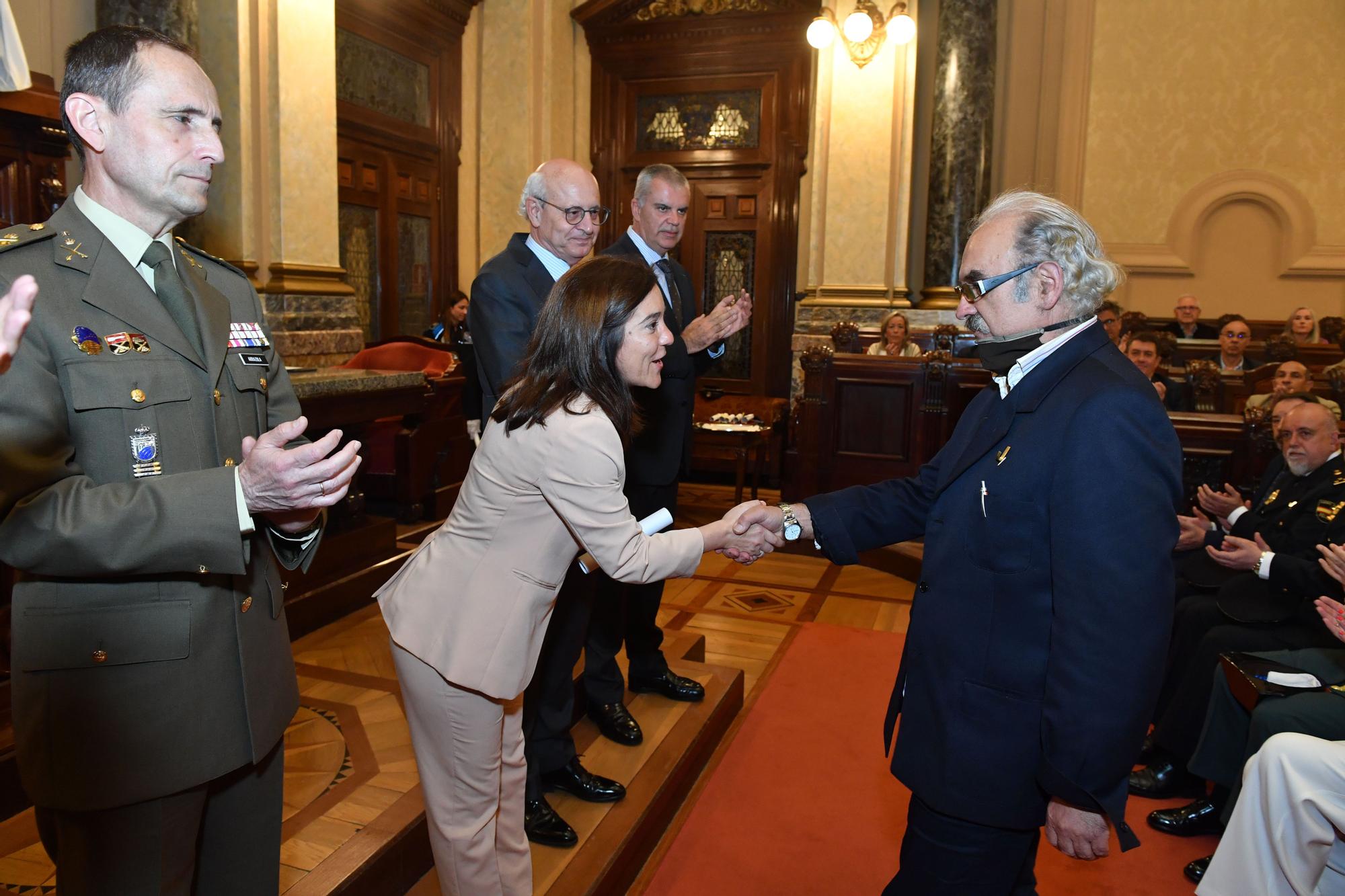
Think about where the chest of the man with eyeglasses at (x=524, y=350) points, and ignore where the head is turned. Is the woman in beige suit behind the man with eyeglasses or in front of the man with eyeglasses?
in front

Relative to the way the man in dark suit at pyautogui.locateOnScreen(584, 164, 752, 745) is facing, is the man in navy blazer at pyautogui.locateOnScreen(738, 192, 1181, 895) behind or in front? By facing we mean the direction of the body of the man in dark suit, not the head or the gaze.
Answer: in front

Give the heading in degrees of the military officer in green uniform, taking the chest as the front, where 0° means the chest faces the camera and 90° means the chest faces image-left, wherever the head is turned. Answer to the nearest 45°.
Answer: approximately 315°

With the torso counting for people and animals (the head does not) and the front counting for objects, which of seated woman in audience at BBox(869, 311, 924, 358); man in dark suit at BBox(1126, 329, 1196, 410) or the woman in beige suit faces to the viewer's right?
the woman in beige suit

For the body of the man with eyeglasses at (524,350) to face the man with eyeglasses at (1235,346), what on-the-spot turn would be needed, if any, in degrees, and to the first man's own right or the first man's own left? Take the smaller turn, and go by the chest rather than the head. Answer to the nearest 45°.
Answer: approximately 90° to the first man's own left

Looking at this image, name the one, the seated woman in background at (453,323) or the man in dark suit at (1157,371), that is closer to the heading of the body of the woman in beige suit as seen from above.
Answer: the man in dark suit

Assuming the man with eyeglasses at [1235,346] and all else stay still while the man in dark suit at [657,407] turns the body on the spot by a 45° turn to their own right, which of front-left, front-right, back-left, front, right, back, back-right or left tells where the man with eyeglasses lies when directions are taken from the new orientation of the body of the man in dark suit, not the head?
back-left

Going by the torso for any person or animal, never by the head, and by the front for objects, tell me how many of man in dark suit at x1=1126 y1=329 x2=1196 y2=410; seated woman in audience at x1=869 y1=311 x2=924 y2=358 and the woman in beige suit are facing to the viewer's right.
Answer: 1

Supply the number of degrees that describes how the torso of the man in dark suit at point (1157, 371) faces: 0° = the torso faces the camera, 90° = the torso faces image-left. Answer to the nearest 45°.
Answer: approximately 45°

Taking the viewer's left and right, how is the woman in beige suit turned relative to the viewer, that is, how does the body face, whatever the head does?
facing to the right of the viewer

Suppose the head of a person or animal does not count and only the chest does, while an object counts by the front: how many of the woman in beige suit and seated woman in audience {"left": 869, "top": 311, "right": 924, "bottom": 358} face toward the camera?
1

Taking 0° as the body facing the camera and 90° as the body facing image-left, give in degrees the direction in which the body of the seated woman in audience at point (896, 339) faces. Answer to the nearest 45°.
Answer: approximately 0°

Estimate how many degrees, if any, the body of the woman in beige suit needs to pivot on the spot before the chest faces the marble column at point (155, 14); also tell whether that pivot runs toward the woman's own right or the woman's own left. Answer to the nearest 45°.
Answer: approximately 135° to the woman's own left

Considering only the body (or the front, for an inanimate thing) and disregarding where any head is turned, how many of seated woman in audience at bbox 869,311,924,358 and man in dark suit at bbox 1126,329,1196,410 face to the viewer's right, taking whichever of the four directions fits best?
0

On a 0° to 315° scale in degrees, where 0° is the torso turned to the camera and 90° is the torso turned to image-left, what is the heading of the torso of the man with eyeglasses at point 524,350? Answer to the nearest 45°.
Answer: approximately 315°
